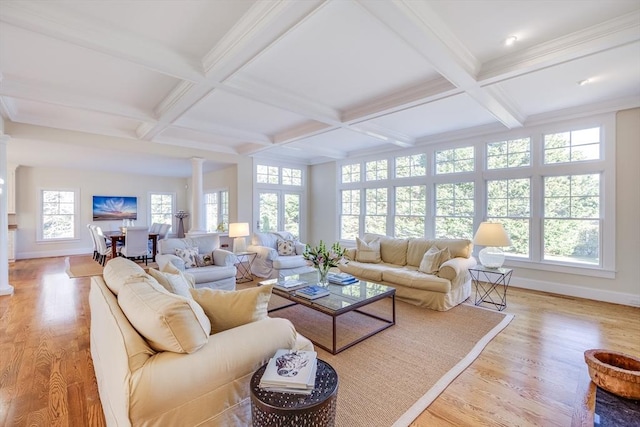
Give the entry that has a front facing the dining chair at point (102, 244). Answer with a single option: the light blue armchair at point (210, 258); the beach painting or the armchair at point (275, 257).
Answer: the beach painting

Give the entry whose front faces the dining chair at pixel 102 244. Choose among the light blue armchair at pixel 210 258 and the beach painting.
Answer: the beach painting

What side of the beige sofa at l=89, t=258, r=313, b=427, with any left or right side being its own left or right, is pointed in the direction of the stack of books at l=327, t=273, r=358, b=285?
front

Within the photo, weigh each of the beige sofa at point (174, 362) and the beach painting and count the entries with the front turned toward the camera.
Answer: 1

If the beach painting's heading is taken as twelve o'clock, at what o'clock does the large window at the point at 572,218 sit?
The large window is roughly at 11 o'clock from the beach painting.

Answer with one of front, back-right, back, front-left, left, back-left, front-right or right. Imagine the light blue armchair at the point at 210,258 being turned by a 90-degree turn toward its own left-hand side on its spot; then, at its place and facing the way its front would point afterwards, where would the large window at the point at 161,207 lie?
front-left

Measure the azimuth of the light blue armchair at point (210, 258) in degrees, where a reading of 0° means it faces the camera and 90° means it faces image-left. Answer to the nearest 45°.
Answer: approximately 315°

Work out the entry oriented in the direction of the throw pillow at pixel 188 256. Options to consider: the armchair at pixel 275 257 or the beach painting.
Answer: the beach painting

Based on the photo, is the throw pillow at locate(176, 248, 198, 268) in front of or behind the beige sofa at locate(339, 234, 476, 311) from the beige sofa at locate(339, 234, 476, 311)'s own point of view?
in front

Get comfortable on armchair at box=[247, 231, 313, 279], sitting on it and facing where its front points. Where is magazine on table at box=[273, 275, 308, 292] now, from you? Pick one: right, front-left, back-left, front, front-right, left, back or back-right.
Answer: front-right

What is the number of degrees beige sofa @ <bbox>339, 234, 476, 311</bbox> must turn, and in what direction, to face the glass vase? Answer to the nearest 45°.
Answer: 0° — it already faces it

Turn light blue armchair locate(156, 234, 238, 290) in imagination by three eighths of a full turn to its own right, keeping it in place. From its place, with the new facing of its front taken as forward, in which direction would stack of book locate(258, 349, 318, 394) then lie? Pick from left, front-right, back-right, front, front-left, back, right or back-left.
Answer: left

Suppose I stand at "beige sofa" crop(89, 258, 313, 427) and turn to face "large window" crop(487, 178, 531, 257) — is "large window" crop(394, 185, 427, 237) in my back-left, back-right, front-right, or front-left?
front-left

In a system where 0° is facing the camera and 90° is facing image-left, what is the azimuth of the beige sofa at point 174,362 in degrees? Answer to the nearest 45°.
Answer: approximately 225°

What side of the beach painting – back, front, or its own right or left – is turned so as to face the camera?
front

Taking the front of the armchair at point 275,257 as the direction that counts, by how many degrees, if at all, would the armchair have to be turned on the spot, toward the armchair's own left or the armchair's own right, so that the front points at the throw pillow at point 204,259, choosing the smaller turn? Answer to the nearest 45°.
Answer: approximately 90° to the armchair's own right

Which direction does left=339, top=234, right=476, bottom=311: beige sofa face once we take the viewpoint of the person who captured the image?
facing the viewer and to the left of the viewer

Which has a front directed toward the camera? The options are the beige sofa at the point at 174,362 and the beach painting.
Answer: the beach painting

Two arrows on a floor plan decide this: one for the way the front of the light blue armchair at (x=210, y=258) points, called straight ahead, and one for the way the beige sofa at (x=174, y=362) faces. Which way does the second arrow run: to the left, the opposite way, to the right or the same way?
to the left

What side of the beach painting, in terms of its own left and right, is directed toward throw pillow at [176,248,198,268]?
front
